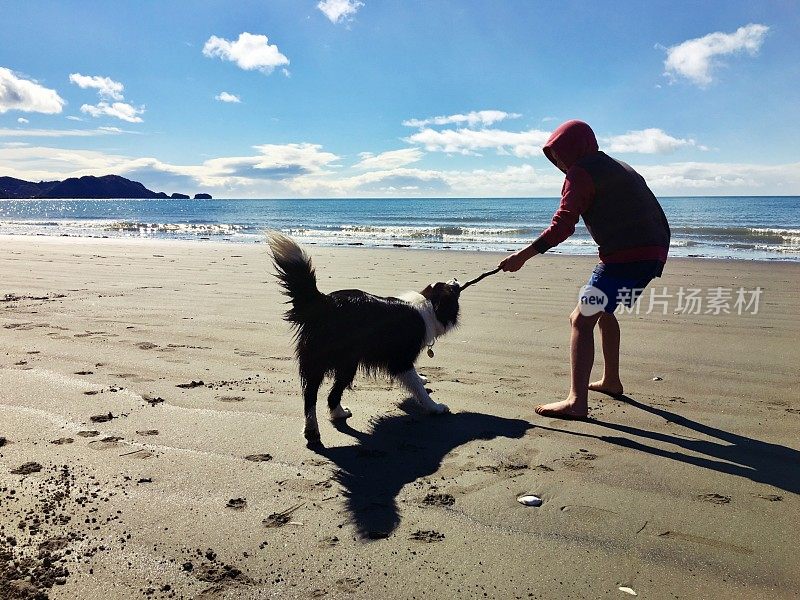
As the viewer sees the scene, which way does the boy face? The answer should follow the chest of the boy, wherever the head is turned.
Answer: to the viewer's left

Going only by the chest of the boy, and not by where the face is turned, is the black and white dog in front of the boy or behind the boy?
in front

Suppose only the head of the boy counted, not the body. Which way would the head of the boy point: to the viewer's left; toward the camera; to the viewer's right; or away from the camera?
to the viewer's left
